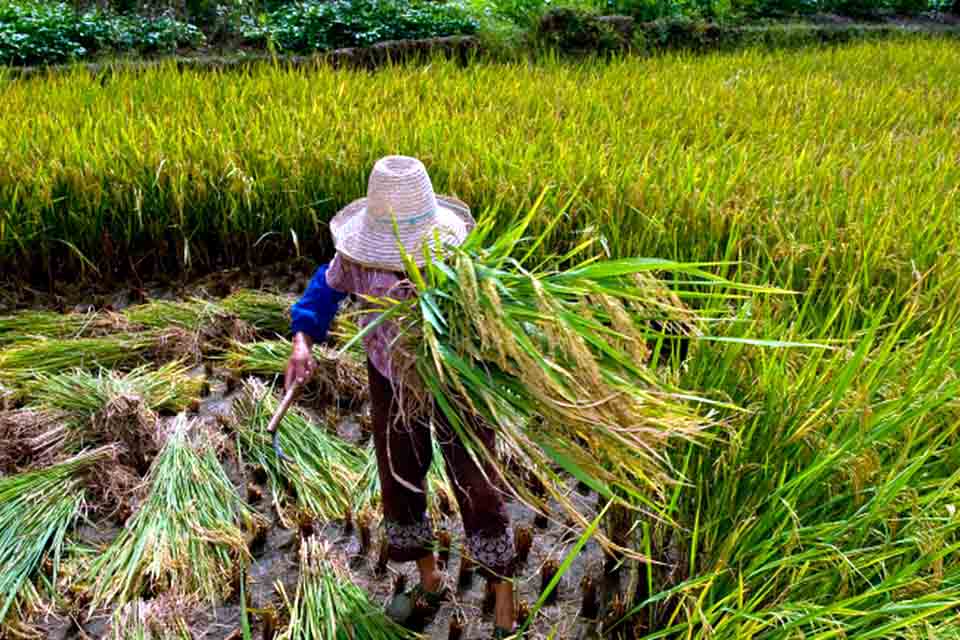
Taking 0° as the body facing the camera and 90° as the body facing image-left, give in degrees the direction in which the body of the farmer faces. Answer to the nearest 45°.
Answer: approximately 45°

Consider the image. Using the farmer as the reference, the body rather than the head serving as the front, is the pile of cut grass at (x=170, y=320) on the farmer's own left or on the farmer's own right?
on the farmer's own right

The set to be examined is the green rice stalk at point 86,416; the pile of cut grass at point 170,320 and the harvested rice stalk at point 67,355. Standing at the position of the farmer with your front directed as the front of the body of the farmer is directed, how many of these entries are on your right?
3

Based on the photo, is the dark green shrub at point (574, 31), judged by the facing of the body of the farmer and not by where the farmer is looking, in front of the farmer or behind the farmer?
behind

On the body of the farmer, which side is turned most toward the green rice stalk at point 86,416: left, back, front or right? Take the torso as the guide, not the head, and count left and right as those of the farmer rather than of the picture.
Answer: right

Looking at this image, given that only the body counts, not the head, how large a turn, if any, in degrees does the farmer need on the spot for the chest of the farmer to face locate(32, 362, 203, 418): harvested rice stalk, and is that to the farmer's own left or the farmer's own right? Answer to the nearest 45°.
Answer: approximately 90° to the farmer's own right

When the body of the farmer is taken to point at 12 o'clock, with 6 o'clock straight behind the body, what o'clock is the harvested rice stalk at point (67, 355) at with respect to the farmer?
The harvested rice stalk is roughly at 3 o'clock from the farmer.

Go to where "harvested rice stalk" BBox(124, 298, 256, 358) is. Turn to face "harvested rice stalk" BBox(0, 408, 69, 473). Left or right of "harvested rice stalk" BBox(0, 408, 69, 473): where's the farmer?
left

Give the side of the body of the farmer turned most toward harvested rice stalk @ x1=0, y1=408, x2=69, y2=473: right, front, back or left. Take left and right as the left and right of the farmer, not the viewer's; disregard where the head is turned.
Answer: right
